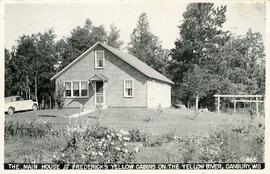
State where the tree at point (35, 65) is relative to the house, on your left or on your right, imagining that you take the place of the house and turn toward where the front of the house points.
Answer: on your right

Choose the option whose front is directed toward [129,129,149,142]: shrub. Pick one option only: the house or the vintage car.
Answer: the house

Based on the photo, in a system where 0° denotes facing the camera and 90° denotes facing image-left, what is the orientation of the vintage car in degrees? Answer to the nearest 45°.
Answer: approximately 225°

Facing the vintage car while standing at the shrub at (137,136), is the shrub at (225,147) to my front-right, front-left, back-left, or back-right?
back-right

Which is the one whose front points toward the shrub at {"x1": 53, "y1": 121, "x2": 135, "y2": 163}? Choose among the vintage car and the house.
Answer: the house

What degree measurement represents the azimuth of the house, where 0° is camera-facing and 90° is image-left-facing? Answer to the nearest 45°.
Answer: approximately 0°

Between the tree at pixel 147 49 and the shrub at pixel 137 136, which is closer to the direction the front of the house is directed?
the shrub

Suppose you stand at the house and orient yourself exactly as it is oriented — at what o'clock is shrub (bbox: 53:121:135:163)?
The shrub is roughly at 12 o'clock from the house.

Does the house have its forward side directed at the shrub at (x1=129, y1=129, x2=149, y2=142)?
yes

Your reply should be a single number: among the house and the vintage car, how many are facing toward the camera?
1
